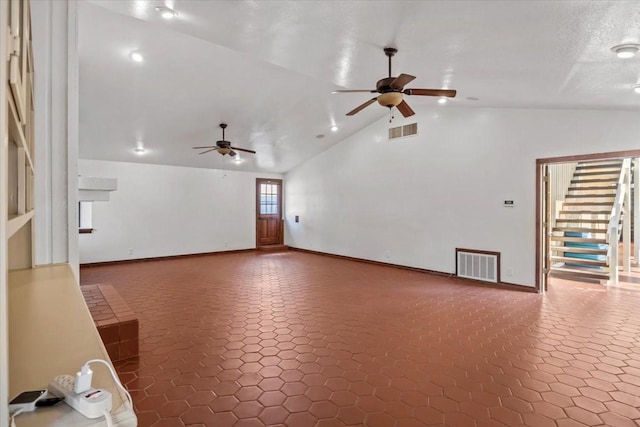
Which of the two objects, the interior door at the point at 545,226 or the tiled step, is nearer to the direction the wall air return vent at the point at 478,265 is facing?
the tiled step

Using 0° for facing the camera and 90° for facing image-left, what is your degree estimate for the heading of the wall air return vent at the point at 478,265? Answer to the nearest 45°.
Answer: approximately 45°

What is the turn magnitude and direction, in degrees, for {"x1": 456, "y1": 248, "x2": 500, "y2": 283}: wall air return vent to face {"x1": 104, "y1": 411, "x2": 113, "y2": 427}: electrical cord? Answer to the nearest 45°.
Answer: approximately 45° to its left

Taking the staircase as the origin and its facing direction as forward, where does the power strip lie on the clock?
The power strip is roughly at 12 o'clock from the staircase.

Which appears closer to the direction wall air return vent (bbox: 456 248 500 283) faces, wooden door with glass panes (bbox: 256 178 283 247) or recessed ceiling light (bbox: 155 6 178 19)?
the recessed ceiling light

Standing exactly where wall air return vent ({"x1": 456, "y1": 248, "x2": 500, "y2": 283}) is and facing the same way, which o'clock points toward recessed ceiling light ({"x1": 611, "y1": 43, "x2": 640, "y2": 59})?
The recessed ceiling light is roughly at 10 o'clock from the wall air return vent.

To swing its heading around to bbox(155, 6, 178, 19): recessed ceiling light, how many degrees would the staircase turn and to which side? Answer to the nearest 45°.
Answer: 0° — it already faces it
